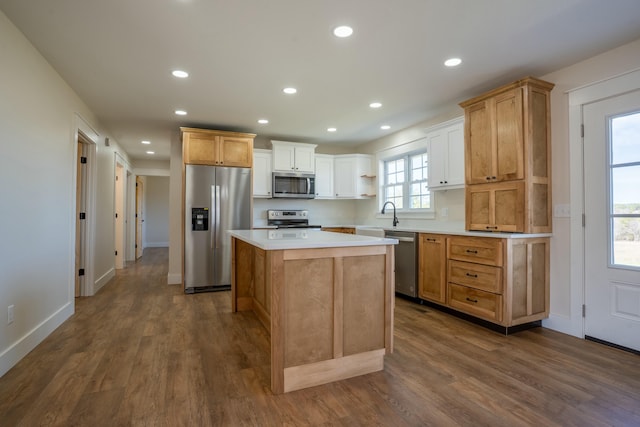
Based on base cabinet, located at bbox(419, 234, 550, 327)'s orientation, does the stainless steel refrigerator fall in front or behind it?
in front

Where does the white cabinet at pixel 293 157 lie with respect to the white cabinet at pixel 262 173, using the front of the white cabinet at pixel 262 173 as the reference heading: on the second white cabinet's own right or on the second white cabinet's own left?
on the second white cabinet's own left

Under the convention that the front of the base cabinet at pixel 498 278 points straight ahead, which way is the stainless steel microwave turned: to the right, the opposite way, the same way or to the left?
to the left

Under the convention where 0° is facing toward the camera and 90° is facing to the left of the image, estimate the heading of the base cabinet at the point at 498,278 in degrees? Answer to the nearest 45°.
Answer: approximately 45°

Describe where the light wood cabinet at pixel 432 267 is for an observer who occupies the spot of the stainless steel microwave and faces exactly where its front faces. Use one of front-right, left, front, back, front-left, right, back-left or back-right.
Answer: front-left

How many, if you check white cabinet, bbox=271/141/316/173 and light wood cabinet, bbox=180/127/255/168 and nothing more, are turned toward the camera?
2

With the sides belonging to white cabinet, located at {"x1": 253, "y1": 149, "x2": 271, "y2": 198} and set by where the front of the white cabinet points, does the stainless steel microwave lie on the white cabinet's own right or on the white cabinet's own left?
on the white cabinet's own left

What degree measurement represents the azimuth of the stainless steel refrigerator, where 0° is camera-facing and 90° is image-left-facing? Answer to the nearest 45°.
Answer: approximately 0°

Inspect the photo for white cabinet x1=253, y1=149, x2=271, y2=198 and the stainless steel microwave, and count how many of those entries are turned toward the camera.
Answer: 2

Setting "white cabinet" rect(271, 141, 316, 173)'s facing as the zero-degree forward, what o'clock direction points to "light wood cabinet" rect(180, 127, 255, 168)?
The light wood cabinet is roughly at 2 o'clock from the white cabinet.

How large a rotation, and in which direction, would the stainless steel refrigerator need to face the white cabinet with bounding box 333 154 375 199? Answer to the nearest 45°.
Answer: approximately 90° to its left
